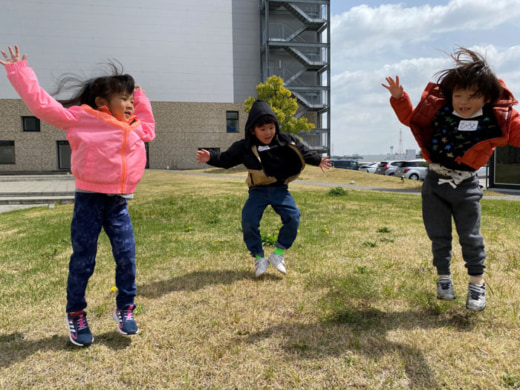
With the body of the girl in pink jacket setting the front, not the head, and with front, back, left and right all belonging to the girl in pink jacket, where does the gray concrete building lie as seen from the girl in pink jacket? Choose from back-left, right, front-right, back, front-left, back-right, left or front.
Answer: back-left

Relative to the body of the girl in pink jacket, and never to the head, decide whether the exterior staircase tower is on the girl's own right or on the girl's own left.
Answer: on the girl's own left

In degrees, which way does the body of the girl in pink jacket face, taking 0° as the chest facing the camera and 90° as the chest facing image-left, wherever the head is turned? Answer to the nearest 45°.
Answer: approximately 315°

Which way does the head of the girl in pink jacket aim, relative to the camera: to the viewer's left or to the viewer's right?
to the viewer's right

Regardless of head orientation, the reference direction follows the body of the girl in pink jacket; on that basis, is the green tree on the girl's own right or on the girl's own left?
on the girl's own left
